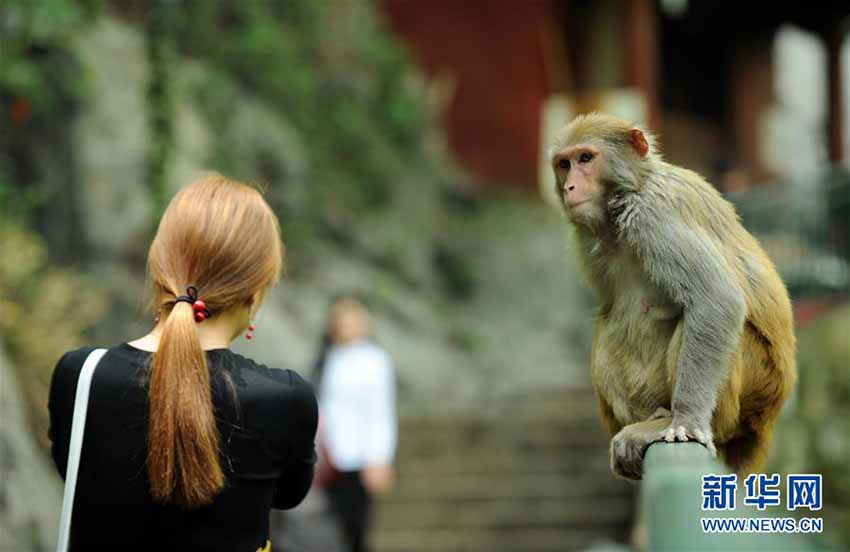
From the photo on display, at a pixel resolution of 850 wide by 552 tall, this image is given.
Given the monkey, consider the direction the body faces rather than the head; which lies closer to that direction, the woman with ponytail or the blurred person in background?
the woman with ponytail

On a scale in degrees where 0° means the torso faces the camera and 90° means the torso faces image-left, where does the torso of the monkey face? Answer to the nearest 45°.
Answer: approximately 45°

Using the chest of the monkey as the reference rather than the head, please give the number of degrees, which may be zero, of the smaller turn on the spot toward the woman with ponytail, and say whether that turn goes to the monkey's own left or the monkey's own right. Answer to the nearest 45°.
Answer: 0° — it already faces them

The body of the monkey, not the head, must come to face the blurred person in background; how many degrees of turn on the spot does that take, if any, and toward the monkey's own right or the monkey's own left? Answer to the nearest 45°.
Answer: approximately 90° to the monkey's own right
